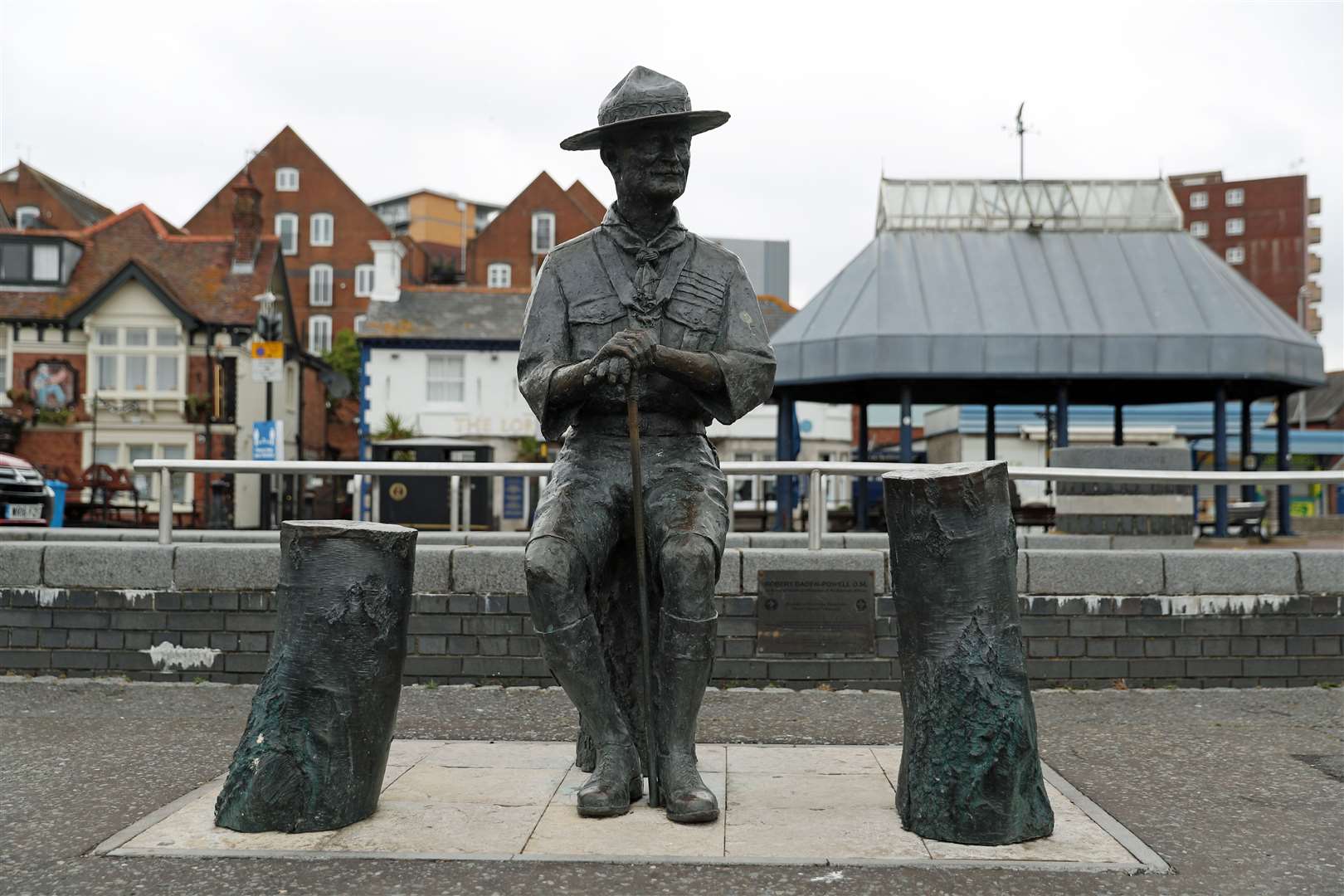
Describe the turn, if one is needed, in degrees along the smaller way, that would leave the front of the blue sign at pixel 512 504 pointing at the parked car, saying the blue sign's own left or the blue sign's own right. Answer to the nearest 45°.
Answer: approximately 45° to the blue sign's own right

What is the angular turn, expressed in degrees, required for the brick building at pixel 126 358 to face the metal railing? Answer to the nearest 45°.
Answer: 0° — it already faces it

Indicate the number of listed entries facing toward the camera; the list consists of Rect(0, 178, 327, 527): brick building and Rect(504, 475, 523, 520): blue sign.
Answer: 2

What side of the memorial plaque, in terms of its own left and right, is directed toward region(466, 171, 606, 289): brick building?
back

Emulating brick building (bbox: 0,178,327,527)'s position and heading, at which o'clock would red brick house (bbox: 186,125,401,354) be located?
The red brick house is roughly at 7 o'clock from the brick building.

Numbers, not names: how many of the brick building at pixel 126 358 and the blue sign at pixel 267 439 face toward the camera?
2

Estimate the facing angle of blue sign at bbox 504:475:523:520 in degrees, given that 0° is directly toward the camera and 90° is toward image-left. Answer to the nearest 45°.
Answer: approximately 0°

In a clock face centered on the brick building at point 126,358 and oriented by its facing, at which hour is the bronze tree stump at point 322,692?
The bronze tree stump is roughly at 12 o'clock from the brick building.
